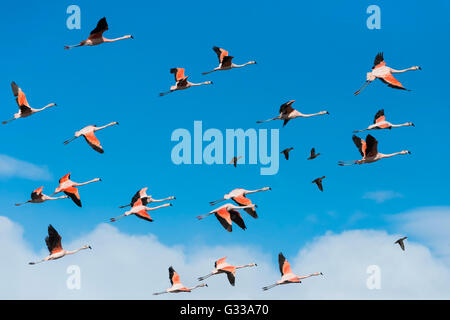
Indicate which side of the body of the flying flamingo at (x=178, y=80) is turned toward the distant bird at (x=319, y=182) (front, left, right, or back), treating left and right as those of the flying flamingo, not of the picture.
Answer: front

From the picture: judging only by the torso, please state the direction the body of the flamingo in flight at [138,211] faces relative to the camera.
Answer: to the viewer's right

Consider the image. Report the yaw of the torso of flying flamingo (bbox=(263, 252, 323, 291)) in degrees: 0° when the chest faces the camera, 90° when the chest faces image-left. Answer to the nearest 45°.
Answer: approximately 270°

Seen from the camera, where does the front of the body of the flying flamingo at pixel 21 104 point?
to the viewer's right

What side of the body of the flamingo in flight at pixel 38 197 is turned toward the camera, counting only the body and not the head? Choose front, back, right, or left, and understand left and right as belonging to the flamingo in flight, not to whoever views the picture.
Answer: right

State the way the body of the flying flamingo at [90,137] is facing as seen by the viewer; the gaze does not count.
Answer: to the viewer's right

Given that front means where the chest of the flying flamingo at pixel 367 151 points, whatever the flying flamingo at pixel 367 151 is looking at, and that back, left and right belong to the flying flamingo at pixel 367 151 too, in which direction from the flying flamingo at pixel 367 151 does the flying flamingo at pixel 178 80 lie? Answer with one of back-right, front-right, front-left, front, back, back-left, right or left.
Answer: back

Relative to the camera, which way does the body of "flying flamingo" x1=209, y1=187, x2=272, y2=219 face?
to the viewer's right

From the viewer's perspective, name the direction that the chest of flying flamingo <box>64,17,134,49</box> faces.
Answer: to the viewer's right

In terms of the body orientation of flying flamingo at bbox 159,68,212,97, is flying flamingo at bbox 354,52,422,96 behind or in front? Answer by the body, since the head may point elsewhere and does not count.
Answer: in front

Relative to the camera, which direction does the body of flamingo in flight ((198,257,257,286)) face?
to the viewer's right

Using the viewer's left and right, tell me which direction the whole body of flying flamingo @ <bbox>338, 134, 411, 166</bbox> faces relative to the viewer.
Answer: facing to the right of the viewer

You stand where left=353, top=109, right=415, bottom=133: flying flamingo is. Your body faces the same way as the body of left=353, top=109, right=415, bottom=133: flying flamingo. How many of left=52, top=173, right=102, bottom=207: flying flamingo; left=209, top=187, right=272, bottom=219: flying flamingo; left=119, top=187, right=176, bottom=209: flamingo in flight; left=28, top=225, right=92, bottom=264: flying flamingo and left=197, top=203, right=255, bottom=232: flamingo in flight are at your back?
5
